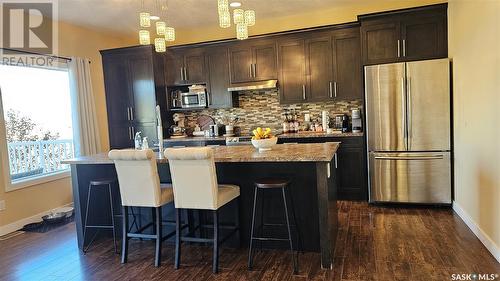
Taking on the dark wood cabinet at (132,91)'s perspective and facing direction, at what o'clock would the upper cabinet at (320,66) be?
The upper cabinet is roughly at 10 o'clock from the dark wood cabinet.

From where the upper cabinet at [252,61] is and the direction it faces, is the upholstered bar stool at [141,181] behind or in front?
in front

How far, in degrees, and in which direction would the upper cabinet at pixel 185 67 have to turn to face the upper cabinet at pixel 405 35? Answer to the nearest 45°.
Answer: approximately 45° to its left

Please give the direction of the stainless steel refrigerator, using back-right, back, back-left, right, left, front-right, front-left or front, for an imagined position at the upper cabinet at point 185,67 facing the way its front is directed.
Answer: front-left

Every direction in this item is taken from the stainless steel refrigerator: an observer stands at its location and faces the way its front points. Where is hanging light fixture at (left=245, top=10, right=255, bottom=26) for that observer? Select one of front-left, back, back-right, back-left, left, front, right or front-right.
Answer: front-right

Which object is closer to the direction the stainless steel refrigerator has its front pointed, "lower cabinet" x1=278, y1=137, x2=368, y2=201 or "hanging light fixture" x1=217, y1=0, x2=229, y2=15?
the hanging light fixture

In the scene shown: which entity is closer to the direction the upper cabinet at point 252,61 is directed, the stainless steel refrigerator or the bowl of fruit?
the bowl of fruit

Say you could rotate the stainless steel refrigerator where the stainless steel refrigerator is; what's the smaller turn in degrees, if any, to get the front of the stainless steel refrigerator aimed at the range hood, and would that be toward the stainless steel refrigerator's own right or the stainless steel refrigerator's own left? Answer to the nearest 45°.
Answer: approximately 90° to the stainless steel refrigerator's own right

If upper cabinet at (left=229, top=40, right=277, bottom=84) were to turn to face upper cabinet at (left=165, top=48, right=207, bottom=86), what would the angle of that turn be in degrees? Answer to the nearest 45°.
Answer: approximately 90° to its right

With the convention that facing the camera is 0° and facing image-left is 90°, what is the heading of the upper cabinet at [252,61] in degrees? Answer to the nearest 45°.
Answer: approximately 0°

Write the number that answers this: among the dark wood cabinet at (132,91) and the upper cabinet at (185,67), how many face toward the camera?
2
